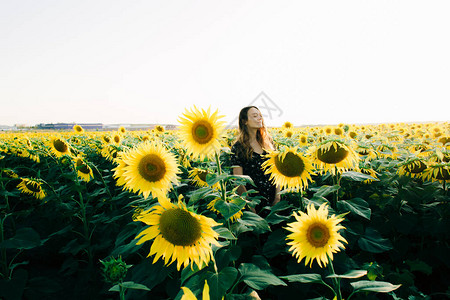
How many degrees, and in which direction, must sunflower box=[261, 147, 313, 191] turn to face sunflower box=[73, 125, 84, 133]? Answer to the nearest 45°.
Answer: approximately 135° to its right

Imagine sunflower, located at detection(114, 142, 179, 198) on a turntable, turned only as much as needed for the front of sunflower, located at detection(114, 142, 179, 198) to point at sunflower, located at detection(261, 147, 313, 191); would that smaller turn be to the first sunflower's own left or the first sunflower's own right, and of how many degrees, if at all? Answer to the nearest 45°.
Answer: approximately 90° to the first sunflower's own left

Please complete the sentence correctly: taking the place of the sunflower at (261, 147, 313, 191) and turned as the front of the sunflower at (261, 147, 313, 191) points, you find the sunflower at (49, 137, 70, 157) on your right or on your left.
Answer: on your right

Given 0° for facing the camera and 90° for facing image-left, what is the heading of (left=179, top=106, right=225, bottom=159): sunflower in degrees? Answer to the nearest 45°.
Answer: approximately 0°

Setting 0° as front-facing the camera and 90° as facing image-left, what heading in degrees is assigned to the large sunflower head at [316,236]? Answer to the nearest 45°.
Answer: approximately 0°

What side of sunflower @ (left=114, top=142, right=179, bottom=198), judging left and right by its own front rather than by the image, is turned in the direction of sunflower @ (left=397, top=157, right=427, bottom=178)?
left
